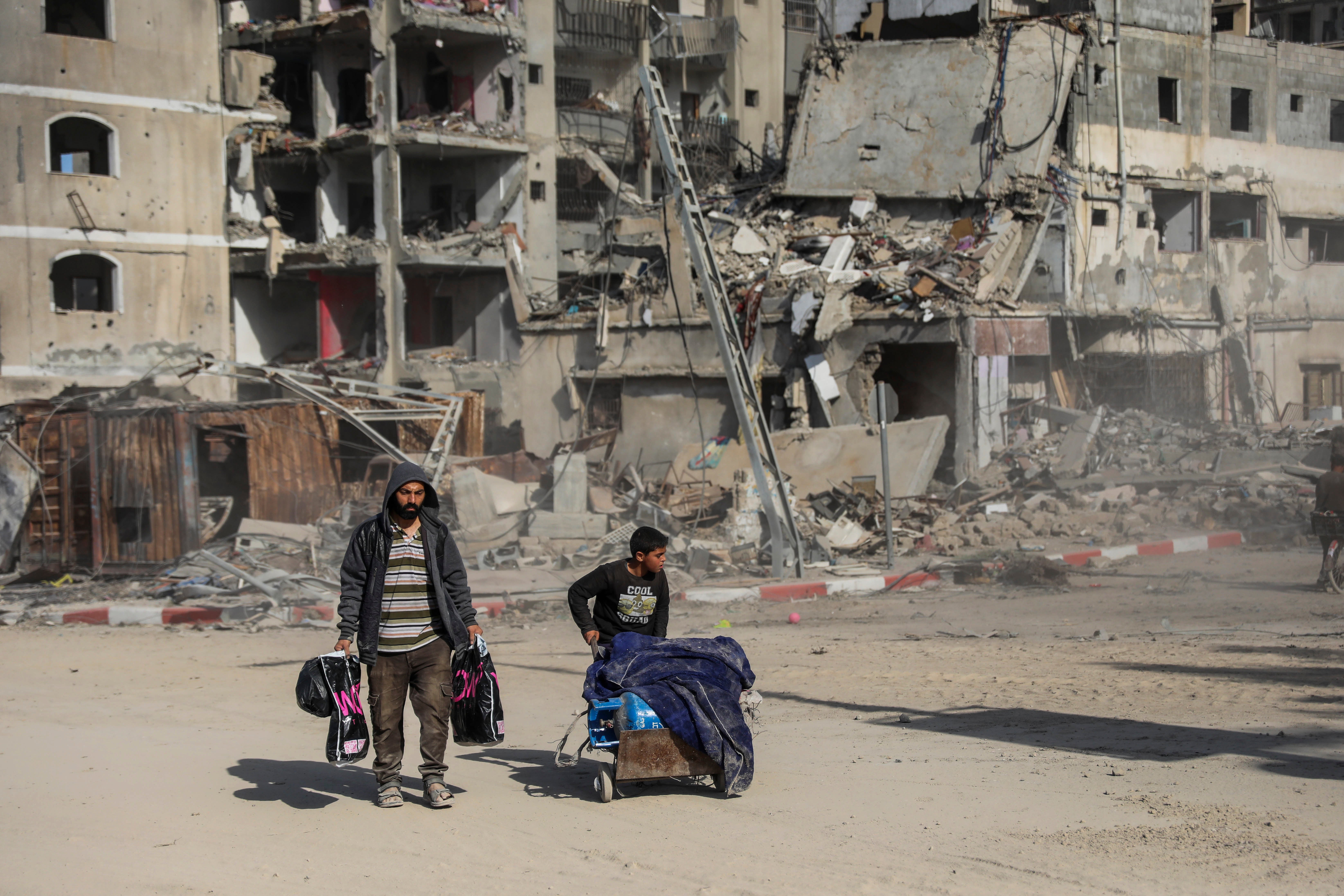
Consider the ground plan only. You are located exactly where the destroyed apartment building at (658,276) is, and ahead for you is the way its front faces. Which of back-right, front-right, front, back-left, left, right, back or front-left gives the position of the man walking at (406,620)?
front

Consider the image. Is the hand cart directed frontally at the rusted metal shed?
no

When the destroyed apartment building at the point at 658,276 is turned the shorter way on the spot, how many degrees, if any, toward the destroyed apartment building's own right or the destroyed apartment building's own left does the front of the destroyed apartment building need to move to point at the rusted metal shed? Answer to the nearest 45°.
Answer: approximately 45° to the destroyed apartment building's own right

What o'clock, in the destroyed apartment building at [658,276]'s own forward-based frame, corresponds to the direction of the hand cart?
The hand cart is roughly at 12 o'clock from the destroyed apartment building.

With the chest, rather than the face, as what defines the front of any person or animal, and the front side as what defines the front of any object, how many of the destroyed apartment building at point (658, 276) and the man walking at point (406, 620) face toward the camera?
2

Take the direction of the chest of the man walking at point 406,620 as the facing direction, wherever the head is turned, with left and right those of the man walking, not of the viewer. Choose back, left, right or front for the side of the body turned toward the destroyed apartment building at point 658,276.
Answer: back

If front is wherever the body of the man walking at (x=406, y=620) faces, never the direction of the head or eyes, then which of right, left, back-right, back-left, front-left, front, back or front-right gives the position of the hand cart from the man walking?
left

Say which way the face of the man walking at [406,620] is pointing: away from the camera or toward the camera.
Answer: toward the camera

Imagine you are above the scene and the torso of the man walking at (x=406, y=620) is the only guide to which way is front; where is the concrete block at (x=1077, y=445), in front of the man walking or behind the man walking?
behind

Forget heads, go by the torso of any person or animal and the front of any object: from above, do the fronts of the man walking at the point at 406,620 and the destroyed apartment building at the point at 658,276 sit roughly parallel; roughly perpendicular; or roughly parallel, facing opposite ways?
roughly parallel

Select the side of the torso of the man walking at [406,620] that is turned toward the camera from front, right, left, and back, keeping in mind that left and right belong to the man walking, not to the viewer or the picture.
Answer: front

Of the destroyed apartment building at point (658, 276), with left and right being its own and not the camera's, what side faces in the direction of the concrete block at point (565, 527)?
front

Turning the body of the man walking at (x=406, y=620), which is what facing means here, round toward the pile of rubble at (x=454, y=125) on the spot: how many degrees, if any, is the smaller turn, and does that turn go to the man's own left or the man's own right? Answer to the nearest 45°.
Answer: approximately 180°

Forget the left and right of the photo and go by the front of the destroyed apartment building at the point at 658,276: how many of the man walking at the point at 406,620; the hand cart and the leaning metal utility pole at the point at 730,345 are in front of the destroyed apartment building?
3

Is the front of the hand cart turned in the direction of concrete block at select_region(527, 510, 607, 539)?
no

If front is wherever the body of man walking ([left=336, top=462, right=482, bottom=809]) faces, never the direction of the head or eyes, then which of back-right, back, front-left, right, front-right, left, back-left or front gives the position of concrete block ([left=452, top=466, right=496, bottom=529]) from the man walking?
back

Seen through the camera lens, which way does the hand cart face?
facing the viewer and to the right of the viewer

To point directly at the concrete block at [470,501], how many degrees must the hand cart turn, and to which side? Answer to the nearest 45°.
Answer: approximately 135° to its left
